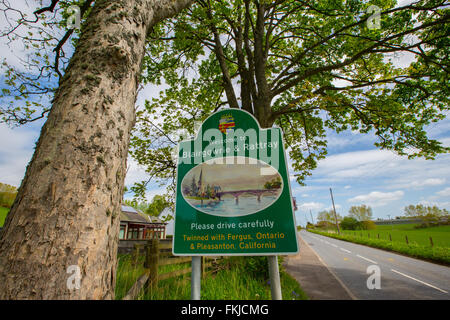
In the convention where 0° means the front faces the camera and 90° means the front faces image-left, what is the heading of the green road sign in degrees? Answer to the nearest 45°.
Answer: approximately 0°
